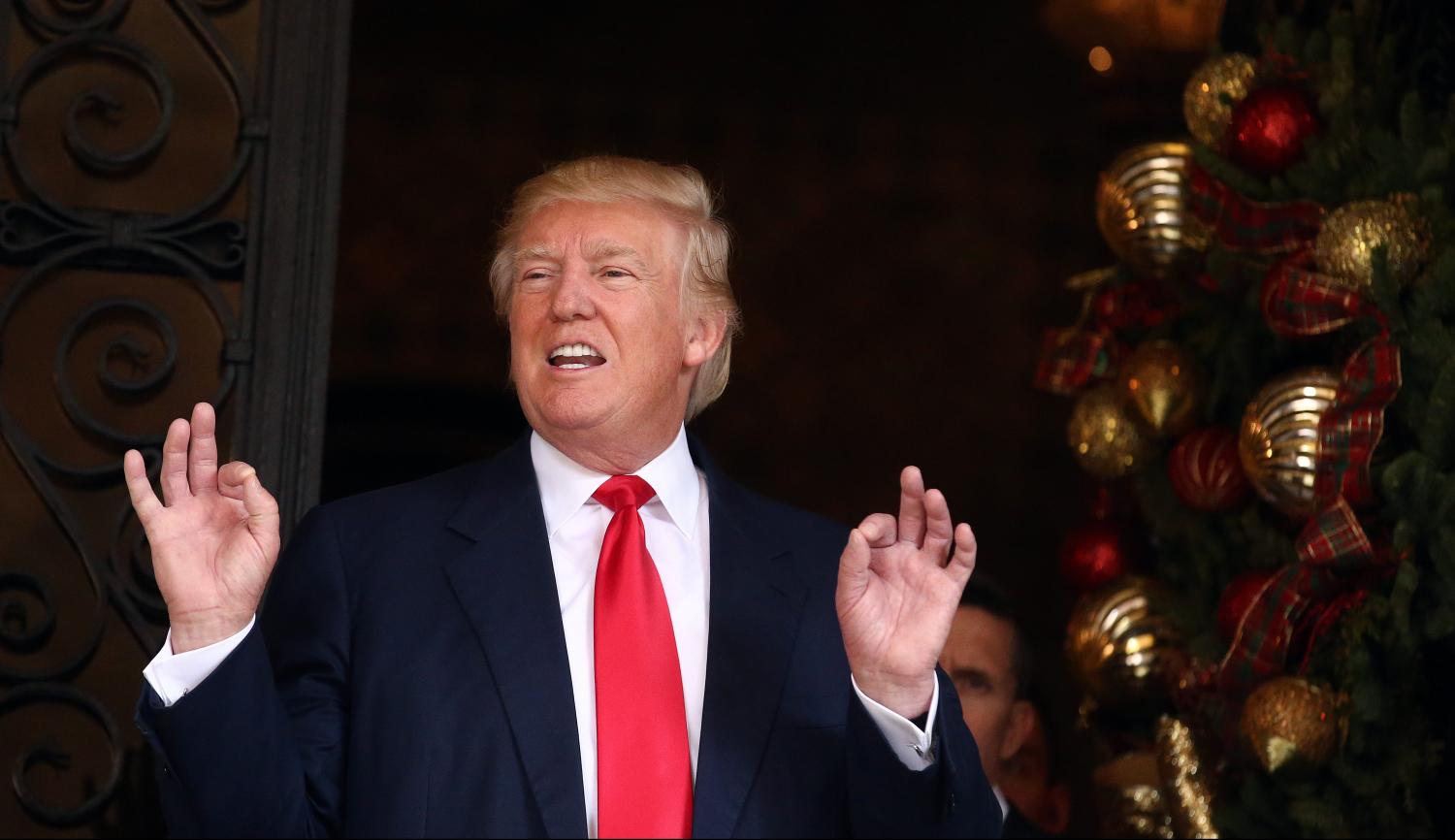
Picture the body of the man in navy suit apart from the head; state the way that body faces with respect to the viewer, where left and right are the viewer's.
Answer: facing the viewer

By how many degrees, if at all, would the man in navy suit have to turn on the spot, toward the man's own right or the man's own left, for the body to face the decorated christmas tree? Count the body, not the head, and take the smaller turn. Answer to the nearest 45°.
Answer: approximately 135° to the man's own left

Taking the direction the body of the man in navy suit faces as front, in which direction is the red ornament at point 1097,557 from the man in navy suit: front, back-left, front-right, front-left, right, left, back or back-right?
back-left

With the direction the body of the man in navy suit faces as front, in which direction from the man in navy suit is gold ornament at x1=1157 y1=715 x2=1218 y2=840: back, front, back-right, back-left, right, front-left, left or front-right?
back-left

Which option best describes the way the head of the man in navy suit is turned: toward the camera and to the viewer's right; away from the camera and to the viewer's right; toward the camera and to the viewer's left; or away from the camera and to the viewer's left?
toward the camera and to the viewer's left

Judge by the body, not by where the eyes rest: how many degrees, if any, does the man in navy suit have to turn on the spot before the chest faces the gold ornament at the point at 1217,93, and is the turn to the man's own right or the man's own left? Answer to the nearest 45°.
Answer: approximately 135° to the man's own left
